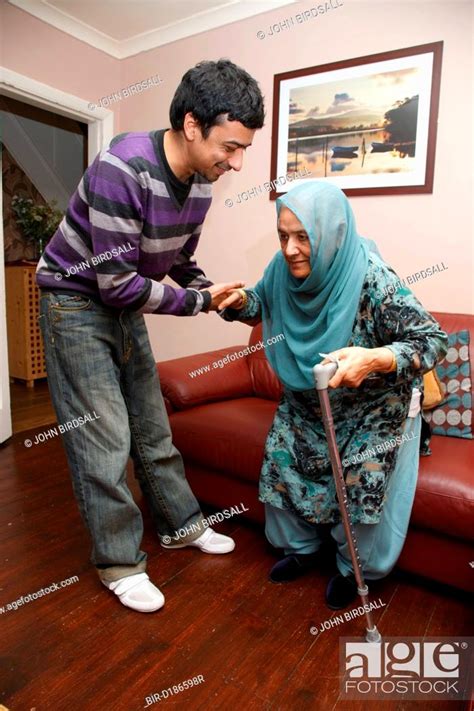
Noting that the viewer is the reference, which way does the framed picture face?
facing the viewer and to the left of the viewer

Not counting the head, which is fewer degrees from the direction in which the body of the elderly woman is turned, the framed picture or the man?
the man

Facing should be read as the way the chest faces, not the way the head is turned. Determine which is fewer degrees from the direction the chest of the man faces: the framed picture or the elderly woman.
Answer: the elderly woman

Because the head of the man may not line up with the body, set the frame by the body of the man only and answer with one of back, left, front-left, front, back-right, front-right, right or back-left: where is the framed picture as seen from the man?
left

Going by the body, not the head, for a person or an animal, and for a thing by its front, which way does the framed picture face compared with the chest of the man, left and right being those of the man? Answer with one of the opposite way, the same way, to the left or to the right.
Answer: to the right

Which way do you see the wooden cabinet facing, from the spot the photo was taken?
facing the viewer and to the right of the viewer

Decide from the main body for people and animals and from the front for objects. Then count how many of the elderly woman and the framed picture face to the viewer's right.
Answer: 0

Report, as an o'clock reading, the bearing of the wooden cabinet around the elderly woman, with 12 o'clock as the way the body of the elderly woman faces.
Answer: The wooden cabinet is roughly at 3 o'clock from the elderly woman.

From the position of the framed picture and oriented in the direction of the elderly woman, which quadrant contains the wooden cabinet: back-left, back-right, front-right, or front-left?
back-right

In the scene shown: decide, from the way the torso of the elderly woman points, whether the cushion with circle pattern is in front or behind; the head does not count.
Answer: behind

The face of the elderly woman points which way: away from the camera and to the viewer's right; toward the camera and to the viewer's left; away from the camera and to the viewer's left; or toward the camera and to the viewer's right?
toward the camera and to the viewer's left

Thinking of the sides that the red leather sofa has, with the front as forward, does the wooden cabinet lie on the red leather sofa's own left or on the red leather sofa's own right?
on the red leather sofa's own right

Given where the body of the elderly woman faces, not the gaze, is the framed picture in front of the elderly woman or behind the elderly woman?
behind
